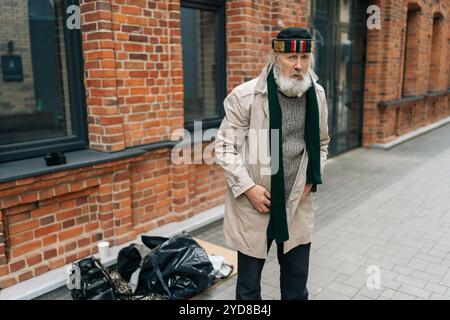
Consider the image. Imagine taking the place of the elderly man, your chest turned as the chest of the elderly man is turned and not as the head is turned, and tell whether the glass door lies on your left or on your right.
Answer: on your left

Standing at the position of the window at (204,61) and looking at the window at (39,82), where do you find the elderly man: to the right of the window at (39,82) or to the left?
left

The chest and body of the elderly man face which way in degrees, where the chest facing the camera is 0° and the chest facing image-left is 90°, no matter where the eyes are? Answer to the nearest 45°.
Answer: approximately 315°

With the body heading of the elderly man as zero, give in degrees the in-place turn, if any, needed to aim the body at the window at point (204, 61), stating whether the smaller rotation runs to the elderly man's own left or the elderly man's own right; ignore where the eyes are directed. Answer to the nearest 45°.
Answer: approximately 135° to the elderly man's own left

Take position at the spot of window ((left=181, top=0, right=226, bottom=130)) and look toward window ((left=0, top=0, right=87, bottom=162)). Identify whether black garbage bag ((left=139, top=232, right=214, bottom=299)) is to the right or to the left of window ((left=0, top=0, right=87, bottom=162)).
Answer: left

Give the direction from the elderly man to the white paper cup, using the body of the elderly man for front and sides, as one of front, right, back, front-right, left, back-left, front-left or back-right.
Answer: back
